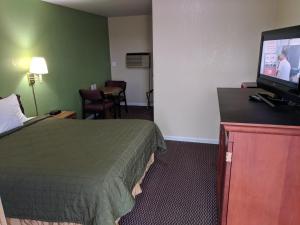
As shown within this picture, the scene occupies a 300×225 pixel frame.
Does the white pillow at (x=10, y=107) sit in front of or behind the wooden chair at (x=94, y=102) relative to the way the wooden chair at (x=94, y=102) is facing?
behind

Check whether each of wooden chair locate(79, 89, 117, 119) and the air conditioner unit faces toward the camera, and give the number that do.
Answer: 1

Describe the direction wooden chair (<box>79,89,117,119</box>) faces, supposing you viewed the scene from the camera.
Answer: facing away from the viewer and to the right of the viewer

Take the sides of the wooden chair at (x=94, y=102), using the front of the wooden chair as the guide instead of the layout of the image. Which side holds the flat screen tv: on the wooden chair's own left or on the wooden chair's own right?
on the wooden chair's own right

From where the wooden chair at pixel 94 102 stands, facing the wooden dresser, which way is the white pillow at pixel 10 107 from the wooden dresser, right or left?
right

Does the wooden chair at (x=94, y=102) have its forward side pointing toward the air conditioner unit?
yes

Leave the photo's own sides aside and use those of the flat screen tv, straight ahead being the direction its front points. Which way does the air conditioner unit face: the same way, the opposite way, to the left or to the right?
to the left

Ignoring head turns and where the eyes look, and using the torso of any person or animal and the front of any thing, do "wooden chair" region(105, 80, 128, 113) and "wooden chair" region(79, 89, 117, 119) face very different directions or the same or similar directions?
very different directions

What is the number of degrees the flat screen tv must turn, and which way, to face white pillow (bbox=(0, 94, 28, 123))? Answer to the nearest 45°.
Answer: approximately 45° to its right

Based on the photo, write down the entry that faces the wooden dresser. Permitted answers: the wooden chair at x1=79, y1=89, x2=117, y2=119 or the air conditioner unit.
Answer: the air conditioner unit
